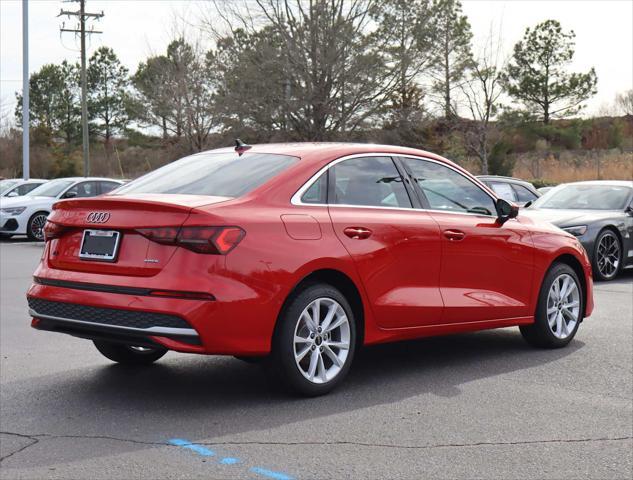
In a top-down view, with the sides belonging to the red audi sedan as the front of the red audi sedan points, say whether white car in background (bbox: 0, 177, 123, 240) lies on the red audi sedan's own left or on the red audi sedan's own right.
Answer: on the red audi sedan's own left

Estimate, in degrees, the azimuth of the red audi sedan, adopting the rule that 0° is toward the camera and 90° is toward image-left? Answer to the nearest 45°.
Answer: approximately 225°

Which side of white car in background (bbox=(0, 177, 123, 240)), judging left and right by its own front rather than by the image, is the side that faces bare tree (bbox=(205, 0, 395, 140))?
back

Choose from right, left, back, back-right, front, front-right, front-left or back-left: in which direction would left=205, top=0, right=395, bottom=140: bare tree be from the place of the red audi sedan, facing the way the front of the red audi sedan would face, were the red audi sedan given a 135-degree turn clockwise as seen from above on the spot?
back

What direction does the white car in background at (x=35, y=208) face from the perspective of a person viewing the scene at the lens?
facing the viewer and to the left of the viewer

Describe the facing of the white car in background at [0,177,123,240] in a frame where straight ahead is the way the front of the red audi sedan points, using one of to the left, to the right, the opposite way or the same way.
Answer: the opposite way
